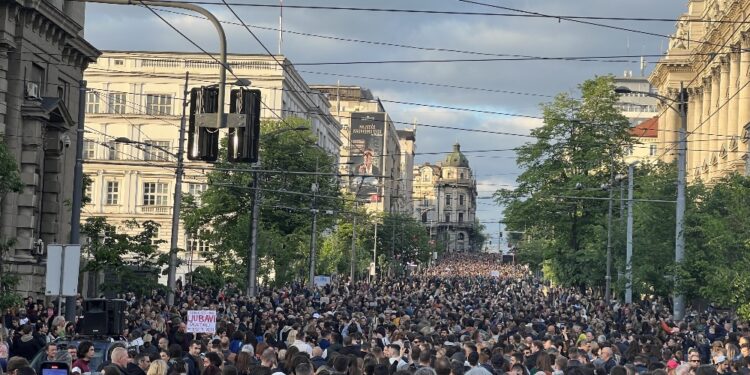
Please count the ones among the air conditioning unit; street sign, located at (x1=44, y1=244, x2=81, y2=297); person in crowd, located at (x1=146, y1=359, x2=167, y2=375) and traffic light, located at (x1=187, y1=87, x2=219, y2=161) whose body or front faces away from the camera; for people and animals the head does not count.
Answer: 3

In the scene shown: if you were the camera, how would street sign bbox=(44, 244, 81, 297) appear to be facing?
facing away from the viewer

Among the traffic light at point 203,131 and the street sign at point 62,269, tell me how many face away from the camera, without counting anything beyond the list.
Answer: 2

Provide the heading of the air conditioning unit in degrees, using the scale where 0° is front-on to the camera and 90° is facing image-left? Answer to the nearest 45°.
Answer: approximately 315°

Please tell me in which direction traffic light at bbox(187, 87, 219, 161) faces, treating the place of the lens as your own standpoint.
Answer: facing away from the viewer

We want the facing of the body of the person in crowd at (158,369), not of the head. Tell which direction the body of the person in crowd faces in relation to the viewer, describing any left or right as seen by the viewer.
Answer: facing away from the viewer
